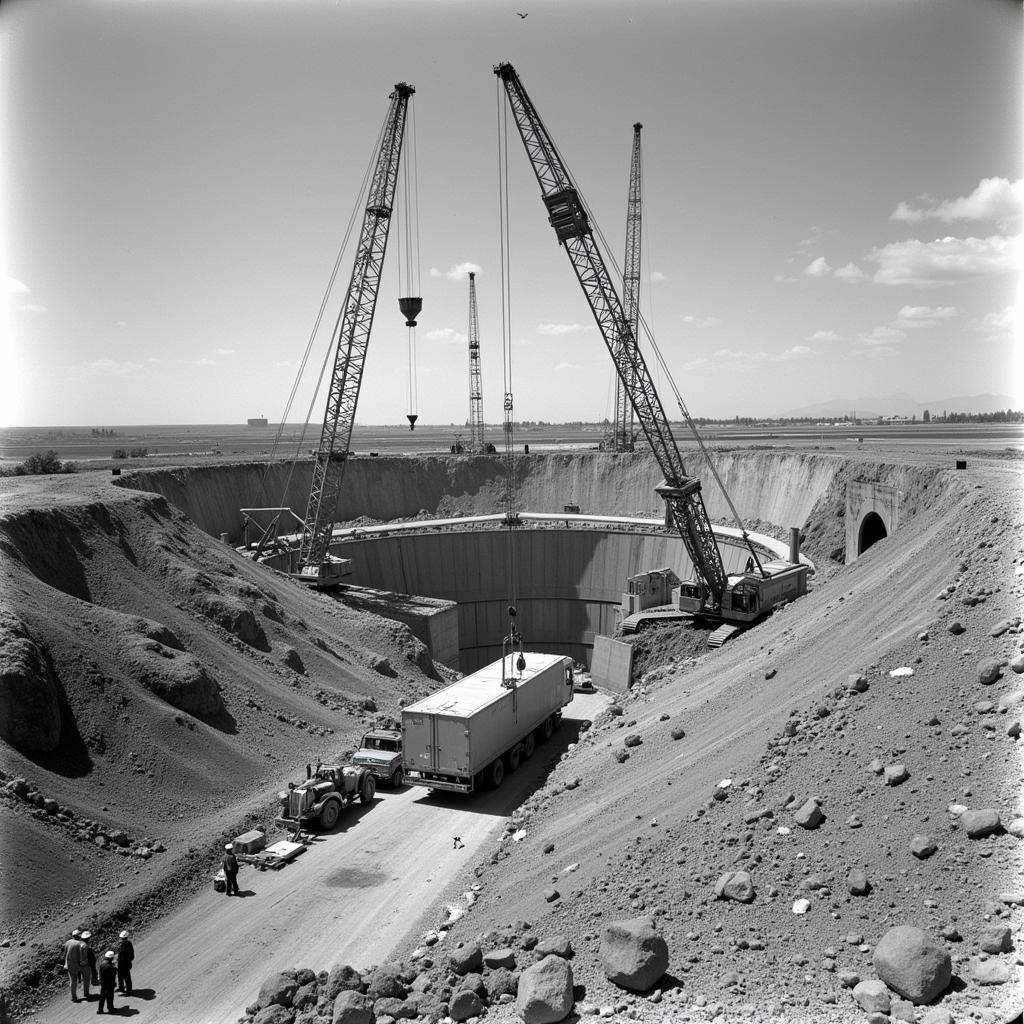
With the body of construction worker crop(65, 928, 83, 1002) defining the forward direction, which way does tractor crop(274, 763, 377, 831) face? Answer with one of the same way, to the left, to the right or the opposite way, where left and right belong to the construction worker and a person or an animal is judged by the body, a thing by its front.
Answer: the opposite way

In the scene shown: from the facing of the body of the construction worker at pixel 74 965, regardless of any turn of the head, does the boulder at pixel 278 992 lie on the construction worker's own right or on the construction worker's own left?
on the construction worker's own right

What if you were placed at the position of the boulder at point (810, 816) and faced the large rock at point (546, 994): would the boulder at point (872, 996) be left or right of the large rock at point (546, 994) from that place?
left

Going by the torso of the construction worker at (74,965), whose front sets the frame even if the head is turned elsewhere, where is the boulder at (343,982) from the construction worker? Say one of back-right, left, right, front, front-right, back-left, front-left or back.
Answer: right

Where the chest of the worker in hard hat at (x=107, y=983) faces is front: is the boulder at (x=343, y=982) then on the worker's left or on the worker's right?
on the worker's right

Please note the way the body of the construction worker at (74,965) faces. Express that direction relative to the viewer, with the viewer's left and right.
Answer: facing away from the viewer and to the right of the viewer

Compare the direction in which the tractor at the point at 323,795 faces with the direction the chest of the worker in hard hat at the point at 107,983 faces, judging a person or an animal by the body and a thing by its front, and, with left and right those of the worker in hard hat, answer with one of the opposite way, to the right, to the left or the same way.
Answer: the opposite way

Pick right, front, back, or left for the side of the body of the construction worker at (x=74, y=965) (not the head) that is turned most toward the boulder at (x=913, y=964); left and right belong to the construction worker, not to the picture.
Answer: right

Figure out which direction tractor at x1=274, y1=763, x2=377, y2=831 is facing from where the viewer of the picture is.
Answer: facing the viewer and to the left of the viewer

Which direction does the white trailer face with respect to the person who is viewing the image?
facing away from the viewer and to the right of the viewer

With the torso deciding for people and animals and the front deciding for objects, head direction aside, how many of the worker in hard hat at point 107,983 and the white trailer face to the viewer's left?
0
